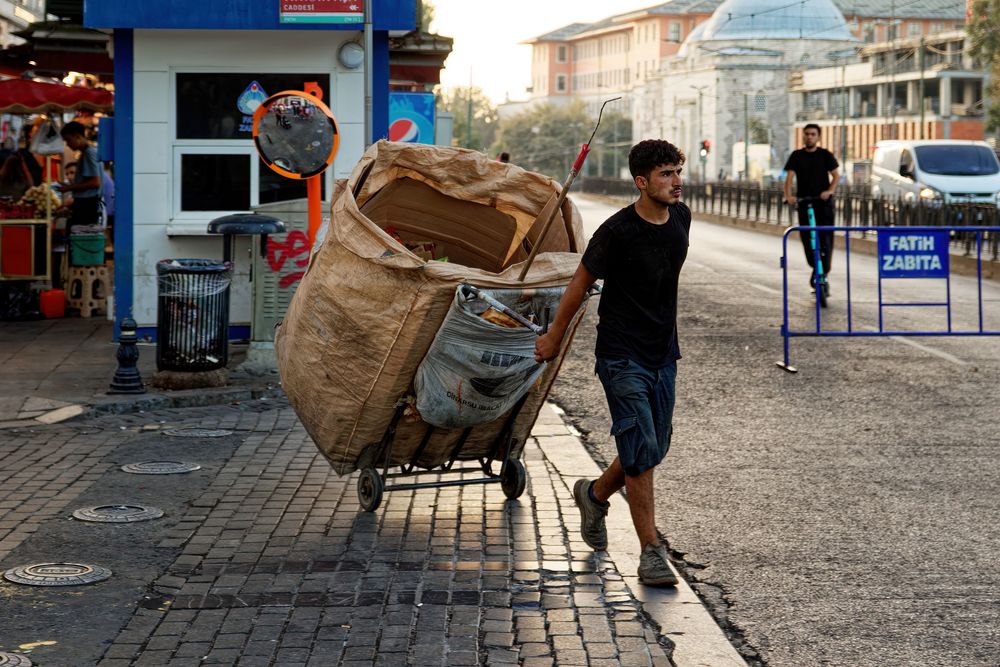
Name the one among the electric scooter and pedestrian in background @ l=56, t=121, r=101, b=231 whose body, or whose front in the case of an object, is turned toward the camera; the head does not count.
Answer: the electric scooter

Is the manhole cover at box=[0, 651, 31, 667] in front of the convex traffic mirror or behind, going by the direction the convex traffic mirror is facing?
in front

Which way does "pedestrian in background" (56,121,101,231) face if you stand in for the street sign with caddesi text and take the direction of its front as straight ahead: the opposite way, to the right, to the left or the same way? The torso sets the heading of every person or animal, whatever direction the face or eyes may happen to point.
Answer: to the right

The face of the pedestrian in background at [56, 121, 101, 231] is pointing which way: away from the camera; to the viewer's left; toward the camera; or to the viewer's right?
to the viewer's left

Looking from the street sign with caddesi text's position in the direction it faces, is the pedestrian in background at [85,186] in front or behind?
behind

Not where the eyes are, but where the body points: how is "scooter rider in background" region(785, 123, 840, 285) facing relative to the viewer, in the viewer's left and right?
facing the viewer

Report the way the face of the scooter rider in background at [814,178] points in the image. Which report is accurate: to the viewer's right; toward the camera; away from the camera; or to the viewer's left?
toward the camera

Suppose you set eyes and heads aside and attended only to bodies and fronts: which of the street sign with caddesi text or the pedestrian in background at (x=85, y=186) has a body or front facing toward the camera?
the street sign with caddesi text

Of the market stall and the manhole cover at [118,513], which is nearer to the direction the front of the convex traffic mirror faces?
the manhole cover

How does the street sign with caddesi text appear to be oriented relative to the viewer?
toward the camera

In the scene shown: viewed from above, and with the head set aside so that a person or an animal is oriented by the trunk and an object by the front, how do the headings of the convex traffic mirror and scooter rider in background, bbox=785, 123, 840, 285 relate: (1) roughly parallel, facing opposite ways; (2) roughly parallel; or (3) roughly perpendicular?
roughly parallel

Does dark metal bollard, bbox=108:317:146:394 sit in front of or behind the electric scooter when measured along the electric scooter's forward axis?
in front

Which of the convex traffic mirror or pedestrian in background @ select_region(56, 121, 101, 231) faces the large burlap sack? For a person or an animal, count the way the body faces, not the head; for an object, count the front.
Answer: the convex traffic mirror

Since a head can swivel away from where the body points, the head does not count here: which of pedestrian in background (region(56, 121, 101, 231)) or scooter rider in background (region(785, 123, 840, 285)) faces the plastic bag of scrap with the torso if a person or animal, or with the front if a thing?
scooter rider in background (region(785, 123, 840, 285))

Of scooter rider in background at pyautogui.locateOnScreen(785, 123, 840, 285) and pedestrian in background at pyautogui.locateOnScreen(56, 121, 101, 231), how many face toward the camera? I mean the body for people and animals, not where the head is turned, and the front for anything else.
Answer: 1
